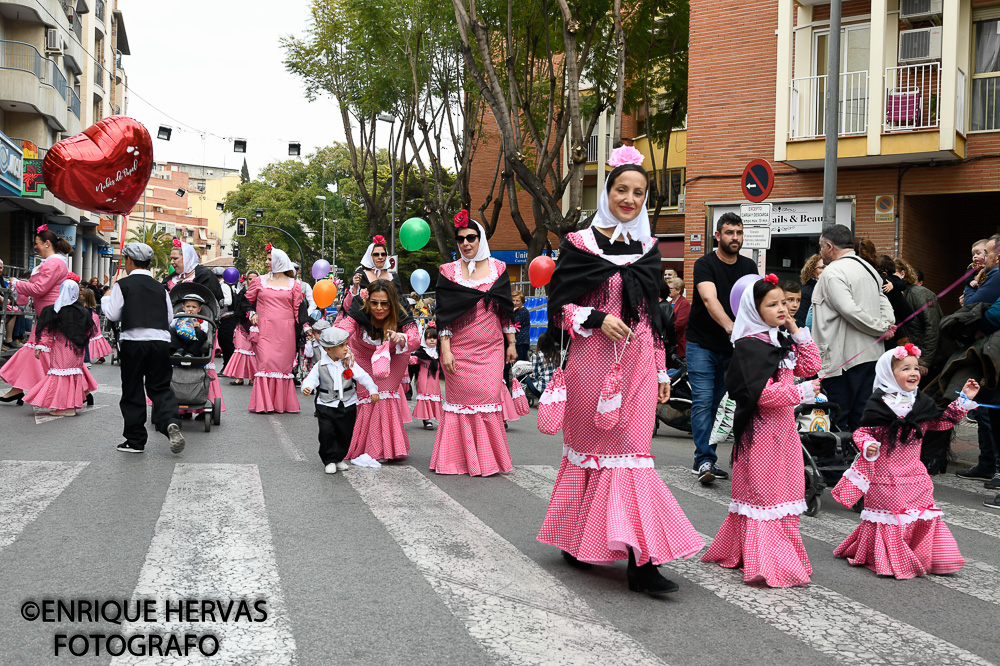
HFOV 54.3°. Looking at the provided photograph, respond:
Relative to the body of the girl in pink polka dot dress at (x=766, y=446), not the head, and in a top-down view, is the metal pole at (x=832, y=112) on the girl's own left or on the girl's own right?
on the girl's own left

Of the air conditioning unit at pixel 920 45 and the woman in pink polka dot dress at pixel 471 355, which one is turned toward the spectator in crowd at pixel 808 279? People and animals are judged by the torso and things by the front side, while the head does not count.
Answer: the air conditioning unit

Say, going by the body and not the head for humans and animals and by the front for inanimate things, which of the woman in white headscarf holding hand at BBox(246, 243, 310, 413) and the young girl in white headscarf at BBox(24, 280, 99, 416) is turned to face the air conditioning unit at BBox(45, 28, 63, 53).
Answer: the young girl in white headscarf

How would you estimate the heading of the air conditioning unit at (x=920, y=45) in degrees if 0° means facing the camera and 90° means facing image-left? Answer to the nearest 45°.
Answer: approximately 0°

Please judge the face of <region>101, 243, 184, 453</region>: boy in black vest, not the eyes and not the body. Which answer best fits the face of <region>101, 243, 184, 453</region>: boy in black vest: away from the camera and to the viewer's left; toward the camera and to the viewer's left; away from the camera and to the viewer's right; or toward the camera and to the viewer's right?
away from the camera and to the viewer's left

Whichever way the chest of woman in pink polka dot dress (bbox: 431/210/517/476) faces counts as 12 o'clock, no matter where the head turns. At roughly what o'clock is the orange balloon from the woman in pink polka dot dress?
The orange balloon is roughly at 5 o'clock from the woman in pink polka dot dress.

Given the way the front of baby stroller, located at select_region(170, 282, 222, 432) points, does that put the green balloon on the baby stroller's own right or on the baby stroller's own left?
on the baby stroller's own left

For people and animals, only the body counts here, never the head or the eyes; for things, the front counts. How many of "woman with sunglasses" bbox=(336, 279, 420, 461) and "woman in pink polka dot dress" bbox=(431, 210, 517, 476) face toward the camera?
2
